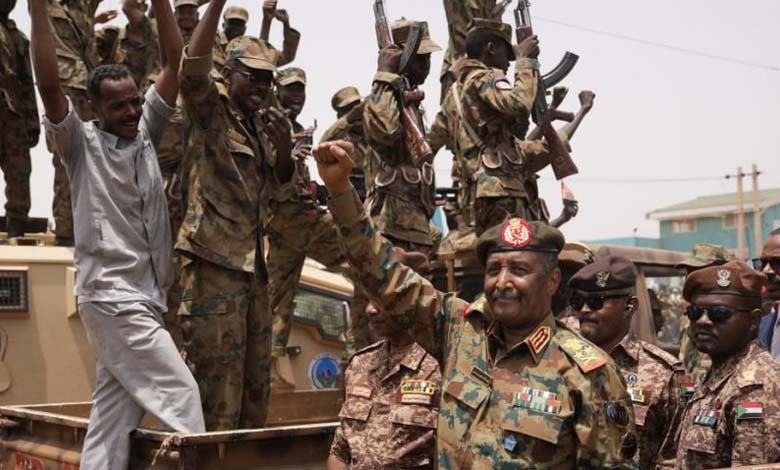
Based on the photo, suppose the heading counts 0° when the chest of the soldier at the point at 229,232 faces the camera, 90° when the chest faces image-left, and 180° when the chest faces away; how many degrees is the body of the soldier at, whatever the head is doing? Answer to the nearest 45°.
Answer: approximately 315°

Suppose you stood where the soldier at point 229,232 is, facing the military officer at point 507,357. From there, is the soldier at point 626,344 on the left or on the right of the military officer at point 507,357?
left

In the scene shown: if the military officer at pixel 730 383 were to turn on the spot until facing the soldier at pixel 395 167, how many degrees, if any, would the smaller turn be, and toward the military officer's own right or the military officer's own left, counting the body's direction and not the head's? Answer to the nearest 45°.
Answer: approximately 90° to the military officer's own right

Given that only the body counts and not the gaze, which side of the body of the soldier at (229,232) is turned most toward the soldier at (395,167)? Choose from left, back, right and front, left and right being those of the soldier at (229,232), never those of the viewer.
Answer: left

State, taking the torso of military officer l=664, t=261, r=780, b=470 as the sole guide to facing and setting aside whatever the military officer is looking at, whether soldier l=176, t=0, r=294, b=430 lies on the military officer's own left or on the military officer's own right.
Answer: on the military officer's own right

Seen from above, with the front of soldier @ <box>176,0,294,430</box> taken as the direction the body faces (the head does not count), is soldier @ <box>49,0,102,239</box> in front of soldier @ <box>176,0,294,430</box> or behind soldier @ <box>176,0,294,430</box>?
behind

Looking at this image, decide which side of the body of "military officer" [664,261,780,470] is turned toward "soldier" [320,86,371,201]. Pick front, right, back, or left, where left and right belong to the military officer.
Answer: right
